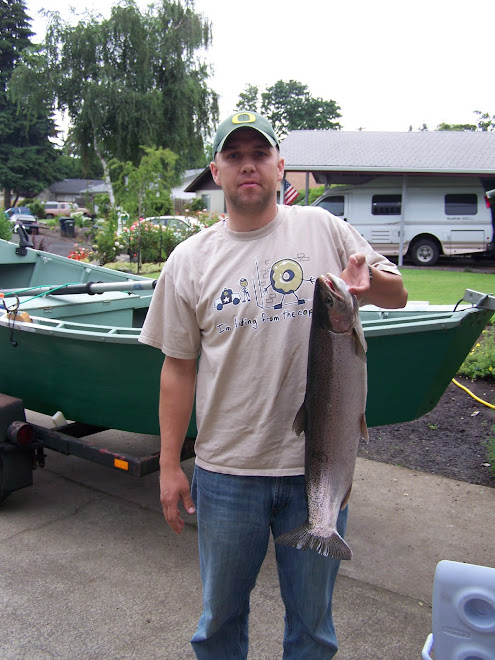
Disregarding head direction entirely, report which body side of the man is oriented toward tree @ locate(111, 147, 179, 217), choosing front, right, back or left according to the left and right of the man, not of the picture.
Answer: back

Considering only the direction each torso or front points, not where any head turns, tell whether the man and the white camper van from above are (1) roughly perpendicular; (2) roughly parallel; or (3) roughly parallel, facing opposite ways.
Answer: roughly perpendicular

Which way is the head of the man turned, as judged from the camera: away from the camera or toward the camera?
toward the camera

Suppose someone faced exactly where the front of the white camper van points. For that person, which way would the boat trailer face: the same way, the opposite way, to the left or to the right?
the same way

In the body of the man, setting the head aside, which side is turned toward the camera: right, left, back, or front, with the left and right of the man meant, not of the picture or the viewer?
front
